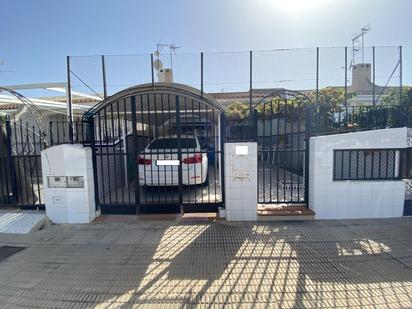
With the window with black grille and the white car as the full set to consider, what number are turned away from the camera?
1

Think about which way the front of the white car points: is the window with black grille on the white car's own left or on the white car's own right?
on the white car's own right

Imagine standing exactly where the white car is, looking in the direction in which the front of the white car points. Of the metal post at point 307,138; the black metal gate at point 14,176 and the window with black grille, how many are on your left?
1

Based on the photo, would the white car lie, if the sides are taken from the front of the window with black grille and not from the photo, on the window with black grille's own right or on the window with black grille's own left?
on the window with black grille's own right

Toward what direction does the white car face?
away from the camera

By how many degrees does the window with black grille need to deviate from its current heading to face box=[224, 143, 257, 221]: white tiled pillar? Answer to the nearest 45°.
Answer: approximately 45° to its right

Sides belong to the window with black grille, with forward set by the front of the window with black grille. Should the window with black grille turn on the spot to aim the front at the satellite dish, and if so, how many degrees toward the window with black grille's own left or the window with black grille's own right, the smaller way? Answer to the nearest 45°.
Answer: approximately 90° to the window with black grille's own right

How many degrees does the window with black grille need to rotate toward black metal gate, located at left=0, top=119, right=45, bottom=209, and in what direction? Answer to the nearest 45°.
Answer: approximately 45° to its right

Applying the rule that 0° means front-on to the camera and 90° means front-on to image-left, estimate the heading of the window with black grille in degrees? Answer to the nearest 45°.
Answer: approximately 0°
